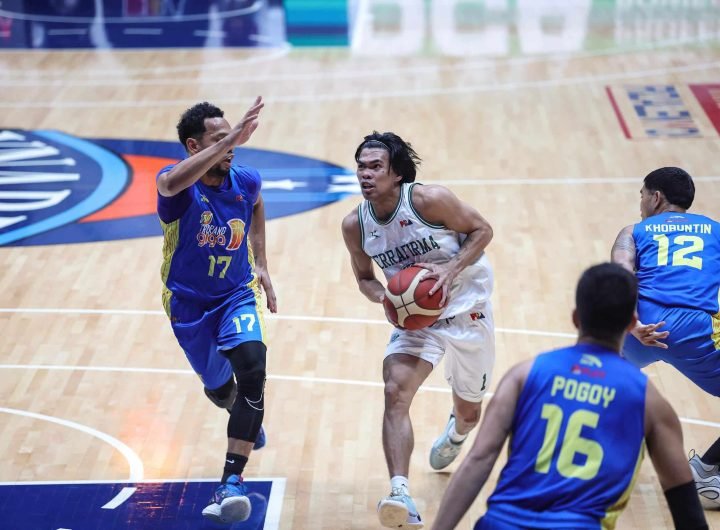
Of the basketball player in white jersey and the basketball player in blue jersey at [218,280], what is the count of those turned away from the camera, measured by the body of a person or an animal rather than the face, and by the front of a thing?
0

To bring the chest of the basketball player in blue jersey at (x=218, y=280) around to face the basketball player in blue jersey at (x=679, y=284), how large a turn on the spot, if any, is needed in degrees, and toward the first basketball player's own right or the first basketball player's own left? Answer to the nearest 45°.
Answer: approximately 45° to the first basketball player's own left

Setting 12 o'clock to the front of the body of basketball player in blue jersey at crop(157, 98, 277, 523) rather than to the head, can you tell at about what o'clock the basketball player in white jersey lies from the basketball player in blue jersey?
The basketball player in white jersey is roughly at 11 o'clock from the basketball player in blue jersey.

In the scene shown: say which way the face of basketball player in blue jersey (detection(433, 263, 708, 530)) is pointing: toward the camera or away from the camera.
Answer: away from the camera

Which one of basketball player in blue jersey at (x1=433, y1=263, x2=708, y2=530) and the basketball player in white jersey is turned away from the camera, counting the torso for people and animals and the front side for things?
the basketball player in blue jersey

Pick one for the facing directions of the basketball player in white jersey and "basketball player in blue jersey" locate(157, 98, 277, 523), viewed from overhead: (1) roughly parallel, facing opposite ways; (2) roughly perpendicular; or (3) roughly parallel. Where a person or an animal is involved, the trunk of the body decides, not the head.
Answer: roughly perpendicular

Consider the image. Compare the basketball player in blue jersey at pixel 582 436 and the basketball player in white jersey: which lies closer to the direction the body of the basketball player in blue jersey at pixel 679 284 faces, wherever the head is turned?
the basketball player in white jersey

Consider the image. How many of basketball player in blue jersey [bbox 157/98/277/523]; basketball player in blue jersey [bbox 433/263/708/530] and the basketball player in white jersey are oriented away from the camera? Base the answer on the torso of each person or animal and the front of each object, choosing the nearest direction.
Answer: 1

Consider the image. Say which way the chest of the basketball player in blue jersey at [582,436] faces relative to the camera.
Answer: away from the camera

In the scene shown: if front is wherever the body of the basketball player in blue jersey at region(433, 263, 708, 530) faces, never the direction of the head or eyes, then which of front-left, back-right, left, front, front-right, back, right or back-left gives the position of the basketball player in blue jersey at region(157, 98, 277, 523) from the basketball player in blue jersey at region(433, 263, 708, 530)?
front-left

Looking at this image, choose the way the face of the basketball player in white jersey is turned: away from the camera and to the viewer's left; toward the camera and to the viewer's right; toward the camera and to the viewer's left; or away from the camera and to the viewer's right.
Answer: toward the camera and to the viewer's left

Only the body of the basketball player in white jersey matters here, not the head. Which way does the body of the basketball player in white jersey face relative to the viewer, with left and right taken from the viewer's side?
facing the viewer and to the left of the viewer

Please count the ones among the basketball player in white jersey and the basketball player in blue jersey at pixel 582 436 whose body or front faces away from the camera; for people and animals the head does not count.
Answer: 1

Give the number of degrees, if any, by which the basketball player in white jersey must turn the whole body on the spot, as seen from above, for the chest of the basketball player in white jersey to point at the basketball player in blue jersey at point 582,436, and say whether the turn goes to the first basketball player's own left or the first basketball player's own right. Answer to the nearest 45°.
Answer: approximately 45° to the first basketball player's own left

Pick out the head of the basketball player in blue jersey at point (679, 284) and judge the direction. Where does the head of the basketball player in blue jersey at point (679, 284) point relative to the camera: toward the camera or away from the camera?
away from the camera

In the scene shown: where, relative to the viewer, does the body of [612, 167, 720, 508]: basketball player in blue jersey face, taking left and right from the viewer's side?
facing away from the viewer and to the left of the viewer

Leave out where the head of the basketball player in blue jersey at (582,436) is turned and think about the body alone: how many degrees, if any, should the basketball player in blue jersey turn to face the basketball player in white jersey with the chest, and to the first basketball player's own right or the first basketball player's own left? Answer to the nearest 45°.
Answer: approximately 45° to the first basketball player's own left

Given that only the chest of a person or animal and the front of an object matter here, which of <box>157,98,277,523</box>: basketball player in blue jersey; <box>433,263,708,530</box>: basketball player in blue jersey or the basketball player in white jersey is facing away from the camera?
<box>433,263,708,530</box>: basketball player in blue jersey
